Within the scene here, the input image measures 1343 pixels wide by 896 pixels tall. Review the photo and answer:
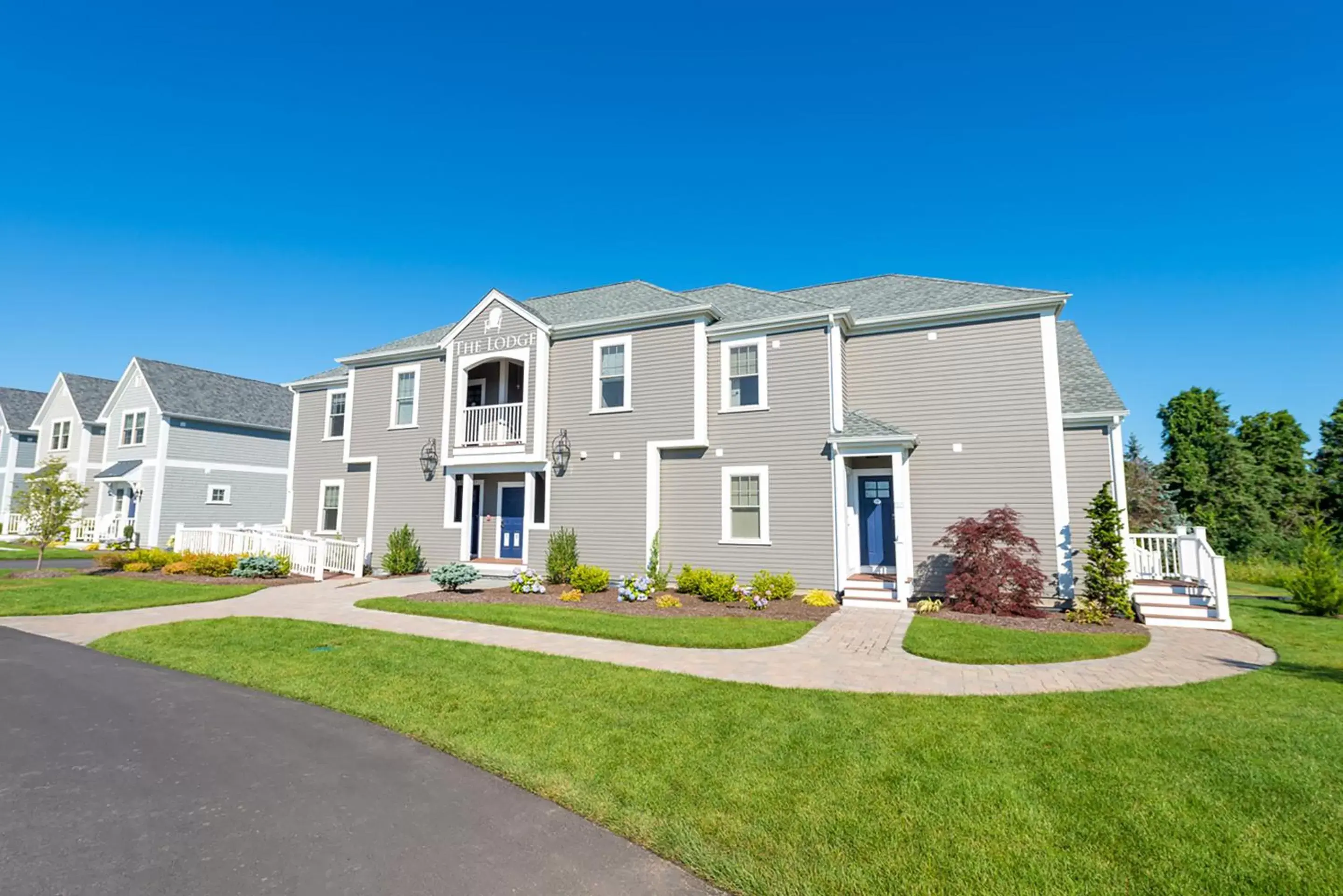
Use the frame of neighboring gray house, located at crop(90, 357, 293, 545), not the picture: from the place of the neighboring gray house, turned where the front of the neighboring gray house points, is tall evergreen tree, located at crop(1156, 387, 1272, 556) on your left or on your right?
on your left

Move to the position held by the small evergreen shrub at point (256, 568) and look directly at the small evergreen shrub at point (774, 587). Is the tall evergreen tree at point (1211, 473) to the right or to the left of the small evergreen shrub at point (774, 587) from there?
left

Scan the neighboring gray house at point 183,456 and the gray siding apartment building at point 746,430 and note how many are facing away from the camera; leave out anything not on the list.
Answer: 0

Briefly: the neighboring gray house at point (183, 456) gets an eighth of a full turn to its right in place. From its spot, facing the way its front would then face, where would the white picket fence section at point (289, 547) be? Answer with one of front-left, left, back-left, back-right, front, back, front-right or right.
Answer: left

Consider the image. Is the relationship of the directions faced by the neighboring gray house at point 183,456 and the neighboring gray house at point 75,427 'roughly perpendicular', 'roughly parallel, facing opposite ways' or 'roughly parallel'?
roughly parallel

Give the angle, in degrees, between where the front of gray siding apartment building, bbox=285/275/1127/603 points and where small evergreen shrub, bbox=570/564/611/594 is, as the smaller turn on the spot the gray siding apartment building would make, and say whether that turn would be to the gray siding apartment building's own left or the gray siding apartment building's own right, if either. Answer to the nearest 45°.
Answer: approximately 45° to the gray siding apartment building's own right

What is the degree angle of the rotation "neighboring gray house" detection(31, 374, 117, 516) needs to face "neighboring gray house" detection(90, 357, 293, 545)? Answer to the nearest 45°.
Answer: approximately 90° to its left

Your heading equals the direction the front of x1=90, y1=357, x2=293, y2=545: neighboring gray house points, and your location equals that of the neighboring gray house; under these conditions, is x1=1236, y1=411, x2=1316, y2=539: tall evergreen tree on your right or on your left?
on your left

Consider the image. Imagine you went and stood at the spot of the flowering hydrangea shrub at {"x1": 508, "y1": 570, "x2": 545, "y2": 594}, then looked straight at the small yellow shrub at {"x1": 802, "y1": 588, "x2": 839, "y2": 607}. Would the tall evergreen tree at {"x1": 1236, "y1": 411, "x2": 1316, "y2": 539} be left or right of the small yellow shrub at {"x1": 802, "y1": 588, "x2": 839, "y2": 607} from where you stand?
left

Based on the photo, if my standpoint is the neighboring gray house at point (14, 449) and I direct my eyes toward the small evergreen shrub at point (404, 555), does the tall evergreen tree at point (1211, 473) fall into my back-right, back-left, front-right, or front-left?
front-left

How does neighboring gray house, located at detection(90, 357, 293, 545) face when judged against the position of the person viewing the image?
facing the viewer and to the left of the viewer

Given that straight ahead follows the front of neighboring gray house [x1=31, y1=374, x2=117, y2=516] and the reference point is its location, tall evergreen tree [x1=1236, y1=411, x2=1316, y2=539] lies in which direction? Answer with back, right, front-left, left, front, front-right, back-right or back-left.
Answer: left
